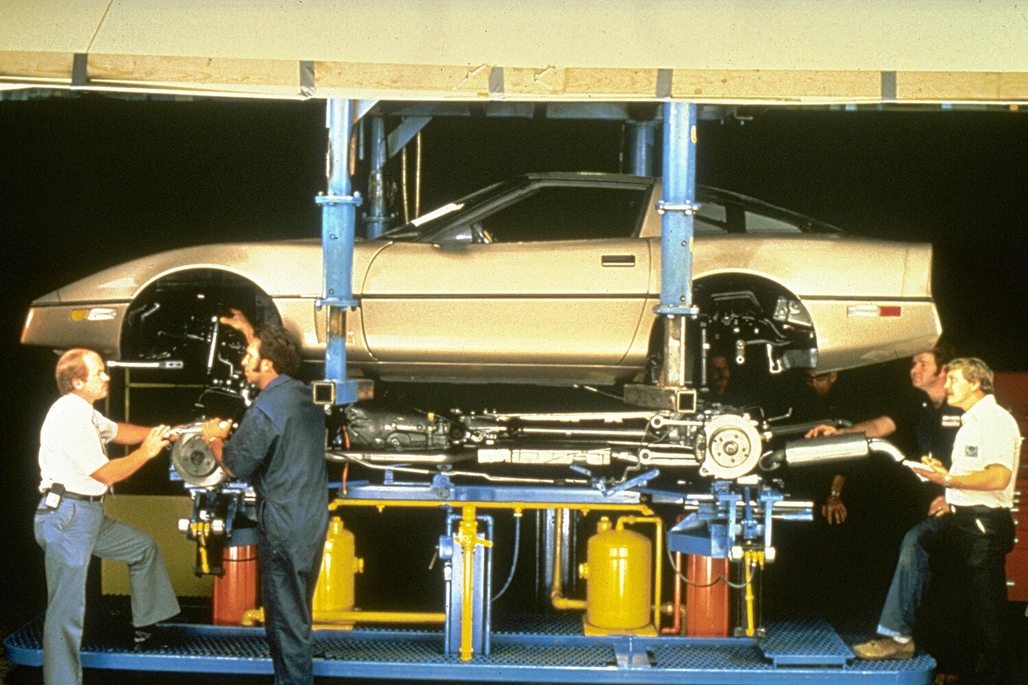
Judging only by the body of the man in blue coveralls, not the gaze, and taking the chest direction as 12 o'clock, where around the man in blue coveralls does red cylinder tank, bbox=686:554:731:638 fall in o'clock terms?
The red cylinder tank is roughly at 4 o'clock from the man in blue coveralls.

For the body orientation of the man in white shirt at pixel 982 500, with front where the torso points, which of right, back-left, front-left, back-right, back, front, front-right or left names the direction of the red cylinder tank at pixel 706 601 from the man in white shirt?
front

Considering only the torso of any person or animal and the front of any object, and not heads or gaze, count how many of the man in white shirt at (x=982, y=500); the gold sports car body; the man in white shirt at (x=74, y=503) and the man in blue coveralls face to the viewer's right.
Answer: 1

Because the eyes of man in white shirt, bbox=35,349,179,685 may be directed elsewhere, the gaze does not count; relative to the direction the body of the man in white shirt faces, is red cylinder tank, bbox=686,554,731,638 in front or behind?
in front

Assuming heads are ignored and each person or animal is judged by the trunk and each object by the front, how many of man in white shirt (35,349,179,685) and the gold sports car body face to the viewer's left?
1

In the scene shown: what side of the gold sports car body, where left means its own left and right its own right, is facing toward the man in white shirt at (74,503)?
front

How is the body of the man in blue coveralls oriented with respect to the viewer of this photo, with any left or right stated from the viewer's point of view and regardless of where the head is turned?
facing away from the viewer and to the left of the viewer

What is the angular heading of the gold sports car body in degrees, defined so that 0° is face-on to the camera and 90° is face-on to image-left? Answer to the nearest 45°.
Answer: approximately 90°

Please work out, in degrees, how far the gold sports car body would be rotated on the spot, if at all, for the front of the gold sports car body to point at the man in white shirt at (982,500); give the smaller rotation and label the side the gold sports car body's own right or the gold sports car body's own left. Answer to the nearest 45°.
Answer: approximately 135° to the gold sports car body's own left

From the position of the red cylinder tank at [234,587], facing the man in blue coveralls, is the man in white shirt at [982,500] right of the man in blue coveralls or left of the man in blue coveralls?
left

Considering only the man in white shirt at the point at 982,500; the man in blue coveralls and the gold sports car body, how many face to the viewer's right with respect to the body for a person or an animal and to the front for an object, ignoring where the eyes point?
0

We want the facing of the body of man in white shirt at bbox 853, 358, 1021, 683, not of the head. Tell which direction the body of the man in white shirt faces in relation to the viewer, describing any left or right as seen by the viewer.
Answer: facing to the left of the viewer

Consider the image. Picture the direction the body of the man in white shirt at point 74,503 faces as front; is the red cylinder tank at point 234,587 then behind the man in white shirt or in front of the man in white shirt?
in front

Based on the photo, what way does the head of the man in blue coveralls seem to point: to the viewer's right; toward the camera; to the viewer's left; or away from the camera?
to the viewer's left

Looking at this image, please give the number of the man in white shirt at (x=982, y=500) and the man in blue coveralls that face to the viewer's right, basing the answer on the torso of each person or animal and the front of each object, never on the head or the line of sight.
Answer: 0

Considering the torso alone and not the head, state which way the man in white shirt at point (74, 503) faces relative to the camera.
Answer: to the viewer's right
